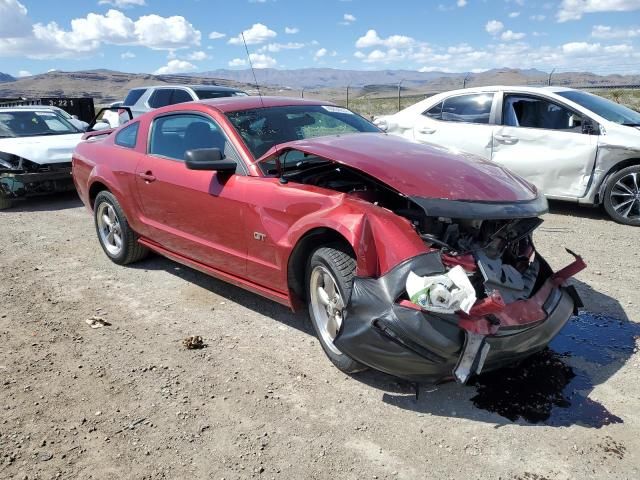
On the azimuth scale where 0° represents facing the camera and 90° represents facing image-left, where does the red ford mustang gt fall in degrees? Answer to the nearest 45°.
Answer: approximately 315°

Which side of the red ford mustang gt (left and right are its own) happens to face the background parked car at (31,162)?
back

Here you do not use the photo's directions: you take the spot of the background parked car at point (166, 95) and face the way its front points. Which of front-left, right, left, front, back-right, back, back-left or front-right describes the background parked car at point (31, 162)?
right

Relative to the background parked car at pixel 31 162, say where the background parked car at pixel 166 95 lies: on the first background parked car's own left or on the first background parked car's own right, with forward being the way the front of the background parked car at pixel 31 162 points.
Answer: on the first background parked car's own left

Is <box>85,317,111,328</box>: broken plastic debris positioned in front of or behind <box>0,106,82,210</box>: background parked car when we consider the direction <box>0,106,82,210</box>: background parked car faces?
in front
